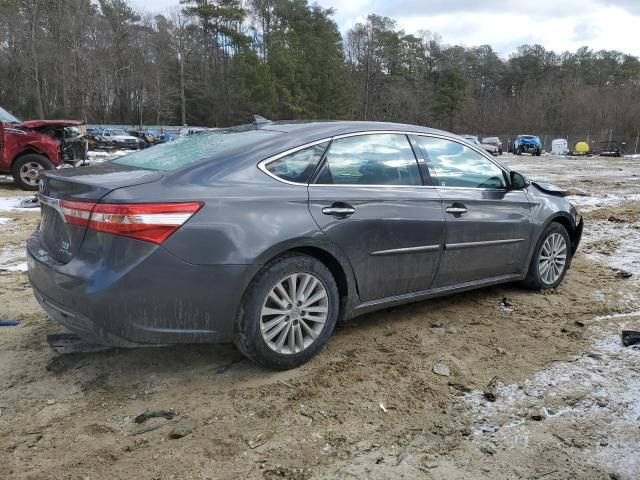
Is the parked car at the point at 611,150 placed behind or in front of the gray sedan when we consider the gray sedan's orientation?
in front

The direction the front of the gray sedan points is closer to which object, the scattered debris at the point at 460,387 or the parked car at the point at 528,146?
the parked car

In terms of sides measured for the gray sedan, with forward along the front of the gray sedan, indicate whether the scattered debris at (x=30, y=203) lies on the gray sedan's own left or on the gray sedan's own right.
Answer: on the gray sedan's own left

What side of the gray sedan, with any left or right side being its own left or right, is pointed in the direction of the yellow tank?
front

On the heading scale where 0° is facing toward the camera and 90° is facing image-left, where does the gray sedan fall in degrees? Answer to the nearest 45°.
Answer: approximately 225°

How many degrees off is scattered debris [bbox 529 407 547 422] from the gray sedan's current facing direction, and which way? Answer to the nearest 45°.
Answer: approximately 45° to its right

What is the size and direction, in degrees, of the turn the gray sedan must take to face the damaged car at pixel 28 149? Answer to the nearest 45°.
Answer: approximately 90° to its left
